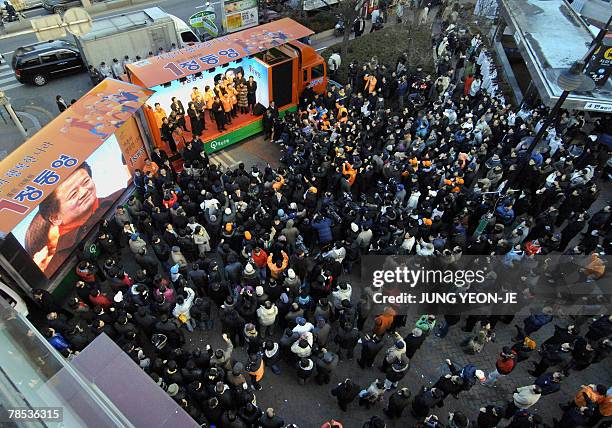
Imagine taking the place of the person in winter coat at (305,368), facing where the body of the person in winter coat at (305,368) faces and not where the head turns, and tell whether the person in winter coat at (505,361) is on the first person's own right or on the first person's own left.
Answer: on the first person's own right

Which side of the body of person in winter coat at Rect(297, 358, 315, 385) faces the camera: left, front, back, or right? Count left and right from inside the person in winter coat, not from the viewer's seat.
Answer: back

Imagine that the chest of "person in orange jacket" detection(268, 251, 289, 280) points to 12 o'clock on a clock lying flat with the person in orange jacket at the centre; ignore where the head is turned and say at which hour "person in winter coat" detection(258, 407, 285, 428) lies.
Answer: The person in winter coat is roughly at 6 o'clock from the person in orange jacket.

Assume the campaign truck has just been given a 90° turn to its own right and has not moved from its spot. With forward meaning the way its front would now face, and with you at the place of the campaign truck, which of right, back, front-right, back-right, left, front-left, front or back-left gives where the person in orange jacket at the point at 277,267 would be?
front-right

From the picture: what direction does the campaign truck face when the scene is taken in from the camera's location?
facing away from the viewer and to the right of the viewer

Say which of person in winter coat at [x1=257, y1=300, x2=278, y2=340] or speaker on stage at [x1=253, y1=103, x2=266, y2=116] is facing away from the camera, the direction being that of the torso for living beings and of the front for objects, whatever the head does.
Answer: the person in winter coat

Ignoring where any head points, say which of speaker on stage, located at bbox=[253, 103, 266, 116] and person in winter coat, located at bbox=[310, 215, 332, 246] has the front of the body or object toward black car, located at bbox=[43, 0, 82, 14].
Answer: the person in winter coat

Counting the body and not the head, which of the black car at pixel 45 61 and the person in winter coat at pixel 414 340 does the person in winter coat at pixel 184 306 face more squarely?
the black car

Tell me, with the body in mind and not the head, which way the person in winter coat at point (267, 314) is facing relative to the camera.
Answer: away from the camera

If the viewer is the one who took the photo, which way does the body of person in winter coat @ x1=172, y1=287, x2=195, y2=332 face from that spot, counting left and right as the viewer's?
facing away from the viewer

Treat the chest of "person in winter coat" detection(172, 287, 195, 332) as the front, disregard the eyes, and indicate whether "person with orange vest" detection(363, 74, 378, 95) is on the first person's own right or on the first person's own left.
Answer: on the first person's own right

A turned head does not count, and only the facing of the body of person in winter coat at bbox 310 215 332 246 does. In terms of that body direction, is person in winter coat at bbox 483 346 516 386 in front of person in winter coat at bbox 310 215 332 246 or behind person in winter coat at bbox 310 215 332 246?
behind

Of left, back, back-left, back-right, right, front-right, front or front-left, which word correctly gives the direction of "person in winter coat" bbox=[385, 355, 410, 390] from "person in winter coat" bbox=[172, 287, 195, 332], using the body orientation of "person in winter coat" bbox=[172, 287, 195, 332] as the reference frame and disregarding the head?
back-right

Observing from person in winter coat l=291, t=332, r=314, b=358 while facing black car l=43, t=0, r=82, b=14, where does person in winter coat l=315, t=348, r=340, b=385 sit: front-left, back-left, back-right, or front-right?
back-right

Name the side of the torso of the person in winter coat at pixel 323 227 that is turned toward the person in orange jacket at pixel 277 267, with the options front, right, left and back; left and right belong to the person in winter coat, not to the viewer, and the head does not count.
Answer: left

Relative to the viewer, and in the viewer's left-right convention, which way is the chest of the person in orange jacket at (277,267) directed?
facing away from the viewer

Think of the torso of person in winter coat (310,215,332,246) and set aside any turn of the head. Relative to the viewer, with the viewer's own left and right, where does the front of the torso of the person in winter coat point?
facing away from the viewer and to the left of the viewer
